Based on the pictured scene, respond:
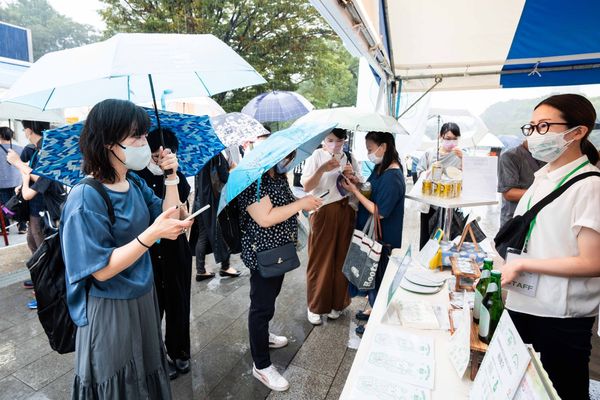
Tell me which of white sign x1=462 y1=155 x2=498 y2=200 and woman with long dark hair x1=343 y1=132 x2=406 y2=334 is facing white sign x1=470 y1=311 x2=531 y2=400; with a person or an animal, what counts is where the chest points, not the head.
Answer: white sign x1=462 y1=155 x2=498 y2=200

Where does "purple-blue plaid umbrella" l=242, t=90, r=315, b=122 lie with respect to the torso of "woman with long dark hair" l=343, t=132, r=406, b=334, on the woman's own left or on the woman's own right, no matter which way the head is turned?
on the woman's own right

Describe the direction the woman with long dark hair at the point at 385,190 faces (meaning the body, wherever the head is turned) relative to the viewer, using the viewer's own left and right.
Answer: facing to the left of the viewer

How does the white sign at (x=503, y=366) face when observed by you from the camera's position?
facing the viewer and to the left of the viewer

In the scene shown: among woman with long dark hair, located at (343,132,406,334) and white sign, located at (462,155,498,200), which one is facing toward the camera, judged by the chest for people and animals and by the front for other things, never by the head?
the white sign

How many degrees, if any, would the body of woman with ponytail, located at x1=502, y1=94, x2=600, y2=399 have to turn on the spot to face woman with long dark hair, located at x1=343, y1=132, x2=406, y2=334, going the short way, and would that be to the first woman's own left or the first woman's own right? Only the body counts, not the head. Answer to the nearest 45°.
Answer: approximately 90° to the first woman's own right

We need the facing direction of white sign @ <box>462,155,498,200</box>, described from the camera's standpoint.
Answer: facing the viewer

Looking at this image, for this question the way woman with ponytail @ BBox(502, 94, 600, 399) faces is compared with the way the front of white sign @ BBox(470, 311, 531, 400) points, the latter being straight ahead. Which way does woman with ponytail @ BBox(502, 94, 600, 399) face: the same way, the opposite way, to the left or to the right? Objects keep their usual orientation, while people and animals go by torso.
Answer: the same way

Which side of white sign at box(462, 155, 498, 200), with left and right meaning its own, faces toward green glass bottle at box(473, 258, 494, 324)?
front

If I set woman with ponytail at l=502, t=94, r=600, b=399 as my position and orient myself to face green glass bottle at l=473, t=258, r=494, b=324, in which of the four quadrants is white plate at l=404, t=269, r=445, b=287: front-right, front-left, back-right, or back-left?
front-right

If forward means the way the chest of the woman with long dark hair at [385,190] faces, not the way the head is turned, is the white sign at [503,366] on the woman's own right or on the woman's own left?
on the woman's own left

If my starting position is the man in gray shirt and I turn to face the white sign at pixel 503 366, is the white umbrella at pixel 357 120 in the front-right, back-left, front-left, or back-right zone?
front-right
